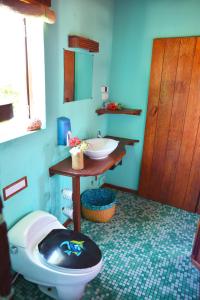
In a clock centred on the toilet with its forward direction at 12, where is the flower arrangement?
The flower arrangement is roughly at 8 o'clock from the toilet.
